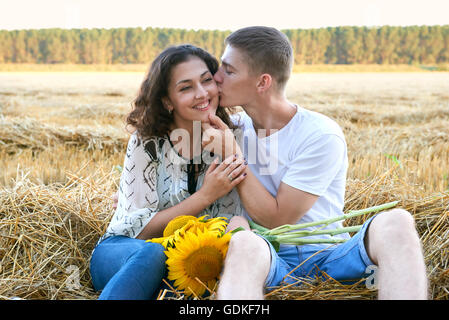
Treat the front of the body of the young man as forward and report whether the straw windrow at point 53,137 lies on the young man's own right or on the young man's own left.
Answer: on the young man's own right

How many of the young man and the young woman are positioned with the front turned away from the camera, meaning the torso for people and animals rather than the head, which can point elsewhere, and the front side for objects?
0

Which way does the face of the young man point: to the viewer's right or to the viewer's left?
to the viewer's left

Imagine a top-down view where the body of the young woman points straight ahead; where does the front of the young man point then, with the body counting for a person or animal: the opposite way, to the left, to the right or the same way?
to the right

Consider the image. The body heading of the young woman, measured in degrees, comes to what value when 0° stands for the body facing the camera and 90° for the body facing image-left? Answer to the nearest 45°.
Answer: approximately 315°

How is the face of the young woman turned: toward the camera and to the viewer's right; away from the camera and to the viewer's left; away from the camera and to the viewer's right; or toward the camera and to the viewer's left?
toward the camera and to the viewer's right
